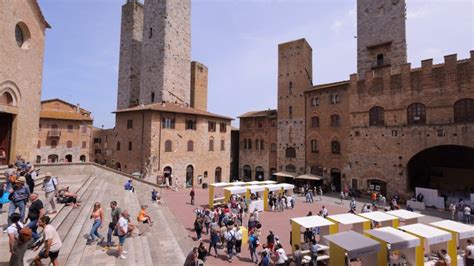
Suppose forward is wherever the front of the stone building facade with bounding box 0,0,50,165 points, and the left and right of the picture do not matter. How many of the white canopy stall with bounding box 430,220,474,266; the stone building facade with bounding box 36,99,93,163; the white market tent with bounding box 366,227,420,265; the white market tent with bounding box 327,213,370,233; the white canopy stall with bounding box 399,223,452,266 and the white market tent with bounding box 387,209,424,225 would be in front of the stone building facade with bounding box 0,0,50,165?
5

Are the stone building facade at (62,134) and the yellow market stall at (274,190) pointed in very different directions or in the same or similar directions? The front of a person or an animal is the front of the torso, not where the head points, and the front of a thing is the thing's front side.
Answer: same or similar directions

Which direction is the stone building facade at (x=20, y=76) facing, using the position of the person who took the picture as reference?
facing the viewer and to the right of the viewer

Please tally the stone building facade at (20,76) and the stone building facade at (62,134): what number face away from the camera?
0

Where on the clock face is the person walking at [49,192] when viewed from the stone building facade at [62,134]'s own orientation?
The person walking is roughly at 12 o'clock from the stone building facade.

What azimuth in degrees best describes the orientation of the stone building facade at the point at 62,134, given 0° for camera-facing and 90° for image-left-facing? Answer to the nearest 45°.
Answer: approximately 0°

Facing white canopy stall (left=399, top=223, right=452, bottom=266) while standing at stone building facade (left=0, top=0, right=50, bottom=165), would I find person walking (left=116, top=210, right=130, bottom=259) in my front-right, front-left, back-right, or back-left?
front-right

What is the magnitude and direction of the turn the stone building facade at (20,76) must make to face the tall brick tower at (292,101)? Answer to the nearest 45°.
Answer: approximately 45° to its left

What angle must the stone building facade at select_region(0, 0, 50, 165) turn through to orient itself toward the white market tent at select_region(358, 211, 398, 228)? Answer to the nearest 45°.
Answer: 0° — it already faces it

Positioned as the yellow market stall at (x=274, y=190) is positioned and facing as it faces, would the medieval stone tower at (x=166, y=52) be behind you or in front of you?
behind

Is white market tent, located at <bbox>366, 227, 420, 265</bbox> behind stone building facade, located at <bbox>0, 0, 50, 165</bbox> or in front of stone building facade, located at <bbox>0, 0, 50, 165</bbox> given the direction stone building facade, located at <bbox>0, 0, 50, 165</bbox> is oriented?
in front

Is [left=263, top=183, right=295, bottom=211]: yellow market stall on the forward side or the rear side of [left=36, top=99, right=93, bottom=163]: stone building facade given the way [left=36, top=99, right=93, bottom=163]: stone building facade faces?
on the forward side

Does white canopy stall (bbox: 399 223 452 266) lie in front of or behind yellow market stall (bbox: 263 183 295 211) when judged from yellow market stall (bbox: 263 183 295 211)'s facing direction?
in front

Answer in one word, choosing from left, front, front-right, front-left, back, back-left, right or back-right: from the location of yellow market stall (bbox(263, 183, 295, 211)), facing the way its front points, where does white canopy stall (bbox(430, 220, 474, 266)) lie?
front

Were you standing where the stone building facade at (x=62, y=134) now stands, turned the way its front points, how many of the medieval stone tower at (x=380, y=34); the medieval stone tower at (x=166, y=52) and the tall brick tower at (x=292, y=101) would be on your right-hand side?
0
